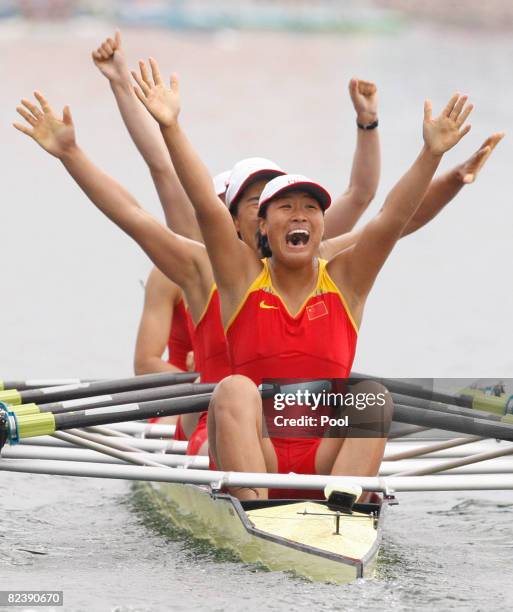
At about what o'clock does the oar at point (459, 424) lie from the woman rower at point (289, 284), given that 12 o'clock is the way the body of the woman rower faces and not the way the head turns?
The oar is roughly at 8 o'clock from the woman rower.

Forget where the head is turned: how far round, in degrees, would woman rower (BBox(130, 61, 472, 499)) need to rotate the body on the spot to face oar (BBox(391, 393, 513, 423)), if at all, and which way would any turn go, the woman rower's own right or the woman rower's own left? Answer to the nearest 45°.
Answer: approximately 135° to the woman rower's own left

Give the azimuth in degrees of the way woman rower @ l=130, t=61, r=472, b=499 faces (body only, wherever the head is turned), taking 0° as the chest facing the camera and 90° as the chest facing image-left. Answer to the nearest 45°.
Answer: approximately 0°
